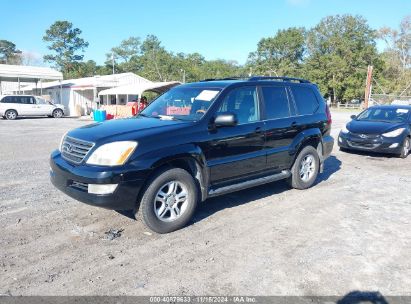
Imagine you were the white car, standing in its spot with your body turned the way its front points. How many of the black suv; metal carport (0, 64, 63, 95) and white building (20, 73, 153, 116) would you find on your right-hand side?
1

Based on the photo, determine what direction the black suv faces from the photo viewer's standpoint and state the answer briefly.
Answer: facing the viewer and to the left of the viewer

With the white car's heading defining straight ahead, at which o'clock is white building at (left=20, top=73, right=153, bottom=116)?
The white building is roughly at 10 o'clock from the white car.

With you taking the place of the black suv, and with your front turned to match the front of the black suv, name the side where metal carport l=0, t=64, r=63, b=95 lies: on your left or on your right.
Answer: on your right

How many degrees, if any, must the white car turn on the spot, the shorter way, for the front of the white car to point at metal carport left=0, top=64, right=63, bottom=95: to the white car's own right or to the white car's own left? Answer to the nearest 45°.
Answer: approximately 90° to the white car's own left

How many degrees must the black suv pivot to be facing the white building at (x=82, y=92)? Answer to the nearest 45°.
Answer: approximately 135° to its right
